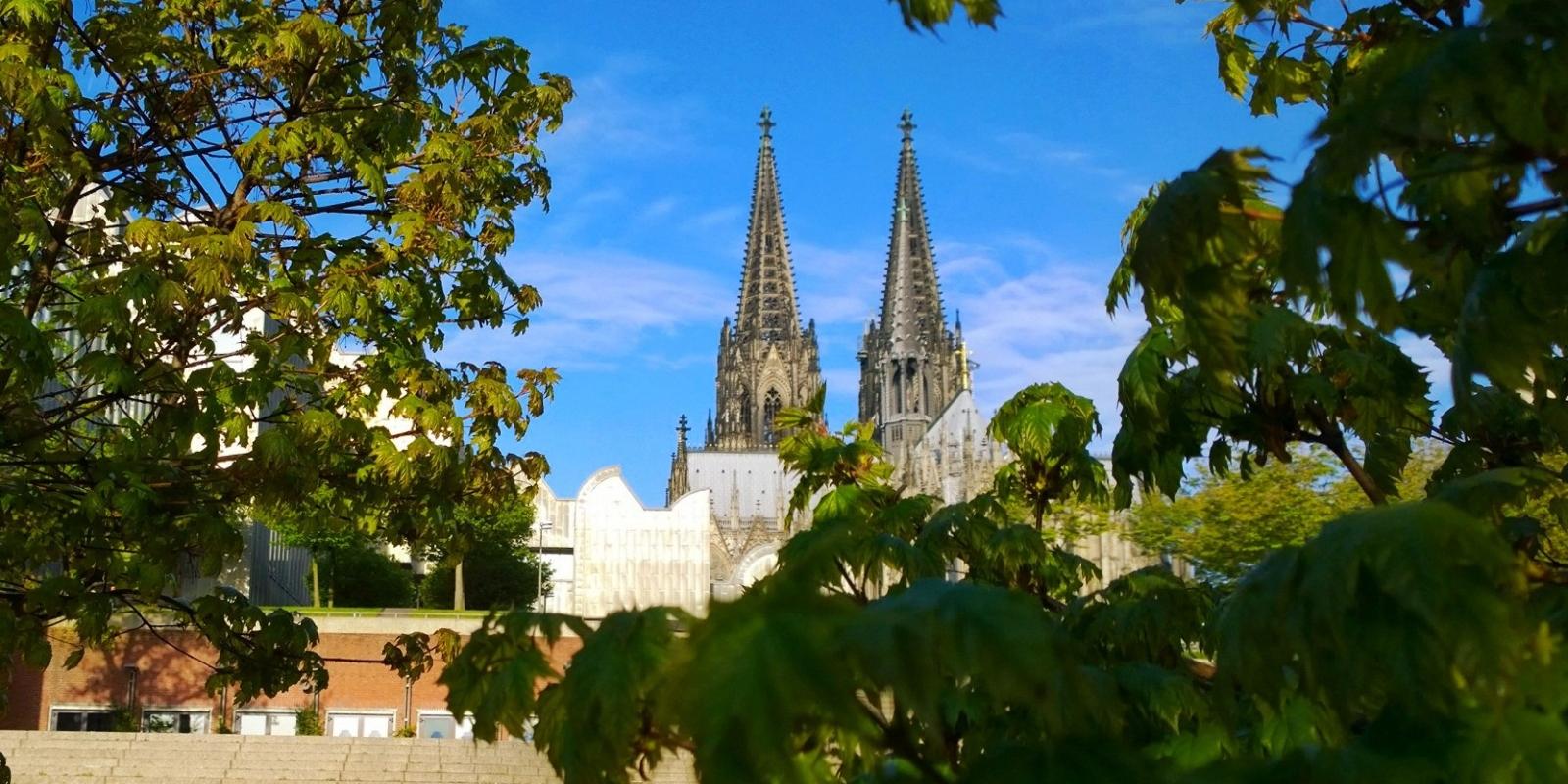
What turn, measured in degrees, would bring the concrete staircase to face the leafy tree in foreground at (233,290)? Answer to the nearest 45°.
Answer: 0° — it already faces it

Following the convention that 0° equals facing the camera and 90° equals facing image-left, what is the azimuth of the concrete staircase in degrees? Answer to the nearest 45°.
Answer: approximately 0°

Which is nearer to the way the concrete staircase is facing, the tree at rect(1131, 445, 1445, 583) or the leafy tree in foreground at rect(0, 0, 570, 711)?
the leafy tree in foreground

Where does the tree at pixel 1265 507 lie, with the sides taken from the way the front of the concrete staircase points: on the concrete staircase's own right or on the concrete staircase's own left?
on the concrete staircase's own left

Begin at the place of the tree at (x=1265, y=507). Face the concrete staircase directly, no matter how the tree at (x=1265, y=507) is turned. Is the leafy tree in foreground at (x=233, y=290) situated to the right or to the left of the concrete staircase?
left

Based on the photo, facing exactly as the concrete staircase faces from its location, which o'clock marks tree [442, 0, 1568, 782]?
The tree is roughly at 12 o'clock from the concrete staircase.
